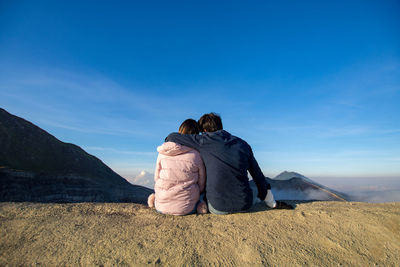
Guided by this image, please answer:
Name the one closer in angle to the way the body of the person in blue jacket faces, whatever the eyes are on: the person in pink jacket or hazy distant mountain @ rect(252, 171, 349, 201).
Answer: the hazy distant mountain

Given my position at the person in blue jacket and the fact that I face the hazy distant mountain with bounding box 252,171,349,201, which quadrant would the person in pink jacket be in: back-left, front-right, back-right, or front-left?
back-left

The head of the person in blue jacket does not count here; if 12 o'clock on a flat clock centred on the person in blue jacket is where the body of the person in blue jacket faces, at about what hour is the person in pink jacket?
The person in pink jacket is roughly at 9 o'clock from the person in blue jacket.

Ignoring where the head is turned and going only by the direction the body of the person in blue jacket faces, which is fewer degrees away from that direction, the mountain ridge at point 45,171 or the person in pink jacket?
the mountain ridge

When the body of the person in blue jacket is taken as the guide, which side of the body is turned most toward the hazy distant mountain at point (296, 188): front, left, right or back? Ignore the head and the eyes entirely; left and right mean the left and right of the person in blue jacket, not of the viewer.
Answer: front

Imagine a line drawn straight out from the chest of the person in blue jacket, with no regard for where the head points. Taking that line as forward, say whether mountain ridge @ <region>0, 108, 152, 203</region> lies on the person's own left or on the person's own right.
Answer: on the person's own left

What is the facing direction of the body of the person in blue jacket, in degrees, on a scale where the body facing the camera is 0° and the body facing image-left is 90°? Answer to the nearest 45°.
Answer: approximately 180°
